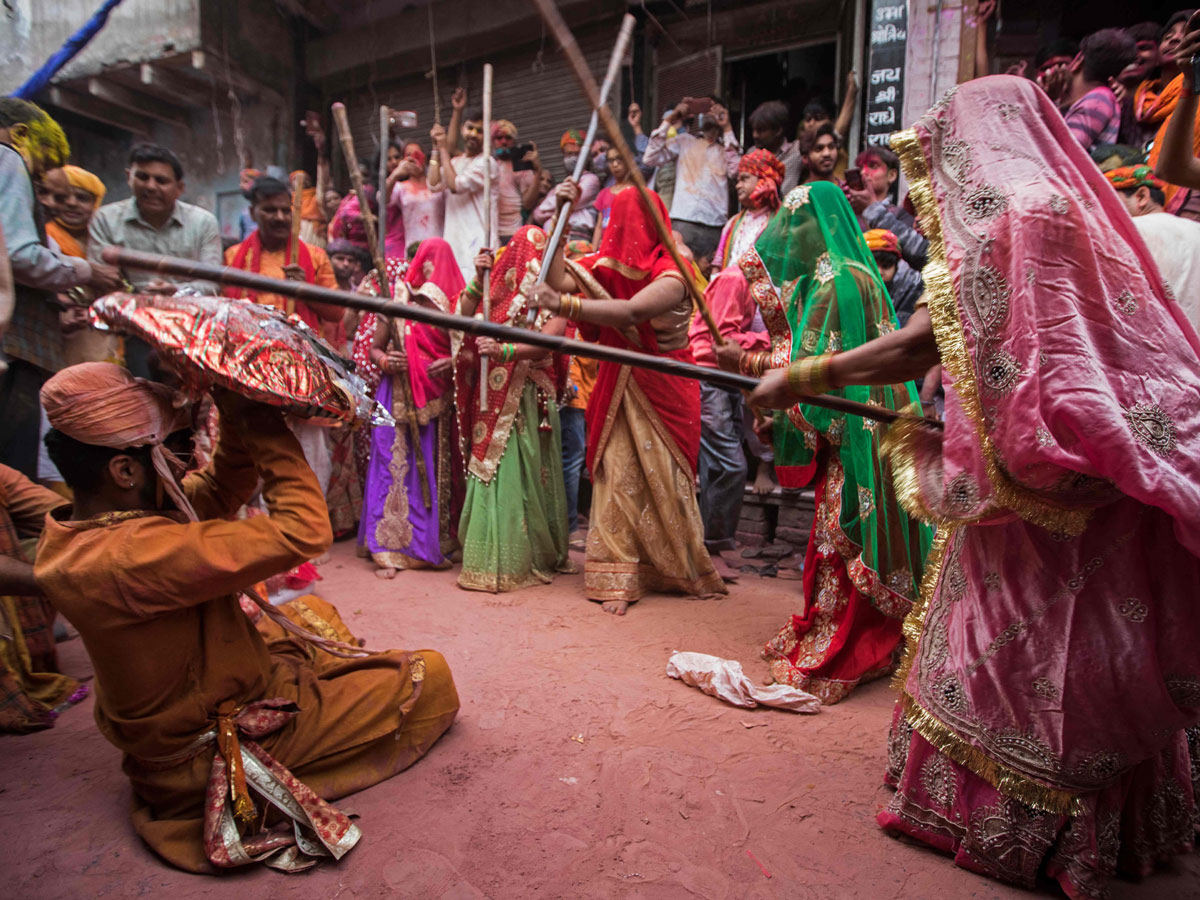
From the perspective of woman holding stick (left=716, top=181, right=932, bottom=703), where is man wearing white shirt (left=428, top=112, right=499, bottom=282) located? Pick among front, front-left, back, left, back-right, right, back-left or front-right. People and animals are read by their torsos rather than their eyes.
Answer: front-right

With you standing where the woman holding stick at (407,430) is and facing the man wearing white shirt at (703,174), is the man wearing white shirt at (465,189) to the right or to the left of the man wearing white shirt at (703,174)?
left

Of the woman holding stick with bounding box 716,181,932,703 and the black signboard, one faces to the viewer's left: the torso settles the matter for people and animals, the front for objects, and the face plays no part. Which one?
the woman holding stick

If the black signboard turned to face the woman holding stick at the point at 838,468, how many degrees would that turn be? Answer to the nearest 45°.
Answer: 0° — it already faces them

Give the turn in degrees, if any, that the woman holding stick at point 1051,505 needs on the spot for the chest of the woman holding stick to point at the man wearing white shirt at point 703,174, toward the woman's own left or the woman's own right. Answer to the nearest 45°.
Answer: approximately 45° to the woman's own right

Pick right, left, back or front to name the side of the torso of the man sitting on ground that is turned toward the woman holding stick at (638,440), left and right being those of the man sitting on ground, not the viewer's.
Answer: front

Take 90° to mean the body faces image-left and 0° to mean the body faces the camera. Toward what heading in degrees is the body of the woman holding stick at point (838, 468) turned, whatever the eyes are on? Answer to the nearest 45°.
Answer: approximately 90°

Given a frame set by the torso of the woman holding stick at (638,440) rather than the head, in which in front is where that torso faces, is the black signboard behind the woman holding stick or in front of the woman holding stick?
behind

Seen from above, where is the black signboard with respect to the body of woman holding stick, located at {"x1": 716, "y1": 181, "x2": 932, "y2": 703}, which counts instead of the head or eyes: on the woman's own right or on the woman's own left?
on the woman's own right

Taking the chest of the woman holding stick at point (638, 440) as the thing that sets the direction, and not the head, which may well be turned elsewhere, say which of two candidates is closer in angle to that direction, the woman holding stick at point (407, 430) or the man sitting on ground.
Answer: the man sitting on ground

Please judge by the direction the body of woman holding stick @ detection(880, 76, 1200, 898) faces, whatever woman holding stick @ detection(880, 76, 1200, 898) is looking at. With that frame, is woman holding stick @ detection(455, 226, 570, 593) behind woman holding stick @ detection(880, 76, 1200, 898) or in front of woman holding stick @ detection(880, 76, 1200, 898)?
in front

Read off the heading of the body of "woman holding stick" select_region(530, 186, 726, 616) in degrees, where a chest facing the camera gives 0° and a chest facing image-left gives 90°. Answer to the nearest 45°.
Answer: approximately 45°

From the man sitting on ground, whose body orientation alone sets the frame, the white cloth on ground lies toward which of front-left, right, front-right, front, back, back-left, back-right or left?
front-right

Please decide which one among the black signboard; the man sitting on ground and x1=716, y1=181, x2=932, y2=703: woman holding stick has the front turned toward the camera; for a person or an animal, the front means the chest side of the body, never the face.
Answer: the black signboard

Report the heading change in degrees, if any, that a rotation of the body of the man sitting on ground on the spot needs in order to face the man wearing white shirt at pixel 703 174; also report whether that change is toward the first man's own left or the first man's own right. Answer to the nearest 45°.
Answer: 0° — they already face them

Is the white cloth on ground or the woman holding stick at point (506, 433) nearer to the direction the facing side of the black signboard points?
the white cloth on ground
